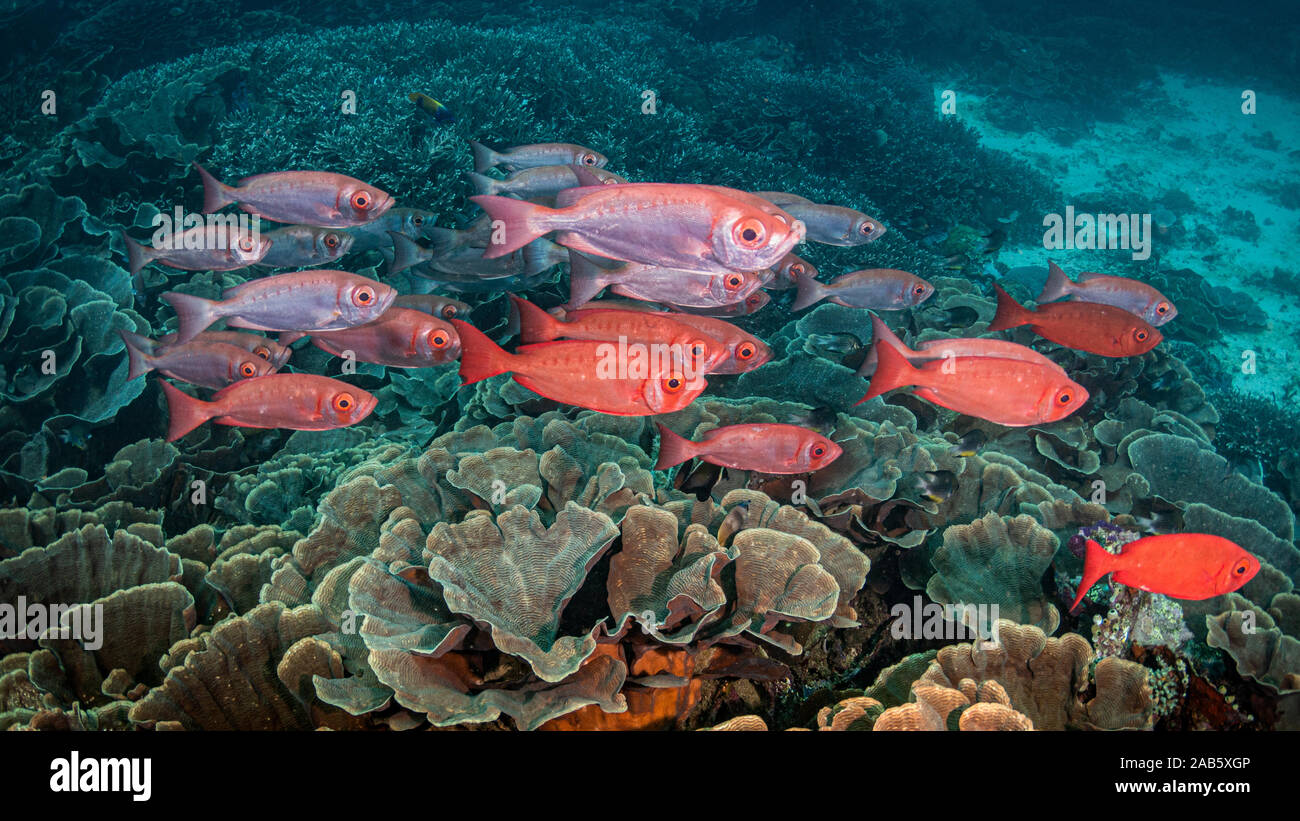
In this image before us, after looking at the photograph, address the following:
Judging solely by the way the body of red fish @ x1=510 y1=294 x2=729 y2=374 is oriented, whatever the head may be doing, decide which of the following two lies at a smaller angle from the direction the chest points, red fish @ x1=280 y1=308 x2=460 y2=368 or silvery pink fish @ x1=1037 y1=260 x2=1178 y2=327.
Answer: the silvery pink fish

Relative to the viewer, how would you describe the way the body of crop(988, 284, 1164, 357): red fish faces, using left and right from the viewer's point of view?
facing to the right of the viewer

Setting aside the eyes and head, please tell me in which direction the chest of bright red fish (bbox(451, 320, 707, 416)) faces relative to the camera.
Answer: to the viewer's right

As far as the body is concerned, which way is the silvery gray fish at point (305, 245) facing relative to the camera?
to the viewer's right

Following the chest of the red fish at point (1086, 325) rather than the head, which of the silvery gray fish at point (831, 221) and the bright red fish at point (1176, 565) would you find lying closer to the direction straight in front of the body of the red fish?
the bright red fish

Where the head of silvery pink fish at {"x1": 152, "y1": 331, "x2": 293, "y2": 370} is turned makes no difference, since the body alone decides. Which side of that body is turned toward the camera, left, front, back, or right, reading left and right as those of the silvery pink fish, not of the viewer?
right

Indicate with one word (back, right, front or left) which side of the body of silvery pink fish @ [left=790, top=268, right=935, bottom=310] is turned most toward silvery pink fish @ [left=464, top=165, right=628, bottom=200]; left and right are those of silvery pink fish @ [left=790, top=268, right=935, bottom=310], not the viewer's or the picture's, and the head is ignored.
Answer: back

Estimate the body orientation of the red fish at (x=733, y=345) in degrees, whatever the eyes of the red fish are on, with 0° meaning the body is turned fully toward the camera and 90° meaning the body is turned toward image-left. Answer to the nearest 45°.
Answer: approximately 270°

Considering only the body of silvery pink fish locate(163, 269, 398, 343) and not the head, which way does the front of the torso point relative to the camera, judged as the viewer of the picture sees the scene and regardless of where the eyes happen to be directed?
to the viewer's right

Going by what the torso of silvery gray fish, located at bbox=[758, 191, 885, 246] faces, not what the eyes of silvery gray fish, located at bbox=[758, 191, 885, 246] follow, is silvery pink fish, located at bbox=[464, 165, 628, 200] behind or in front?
behind

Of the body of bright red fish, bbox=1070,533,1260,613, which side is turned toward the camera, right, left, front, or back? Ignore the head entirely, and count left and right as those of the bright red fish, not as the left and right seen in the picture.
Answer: right

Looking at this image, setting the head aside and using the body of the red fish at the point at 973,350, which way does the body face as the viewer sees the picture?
to the viewer's right

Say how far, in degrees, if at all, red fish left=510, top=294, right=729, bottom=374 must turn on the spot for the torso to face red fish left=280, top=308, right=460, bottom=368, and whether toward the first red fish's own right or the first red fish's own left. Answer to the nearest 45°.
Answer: approximately 135° to the first red fish's own left

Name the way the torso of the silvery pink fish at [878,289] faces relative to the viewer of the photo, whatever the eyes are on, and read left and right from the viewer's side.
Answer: facing to the right of the viewer
